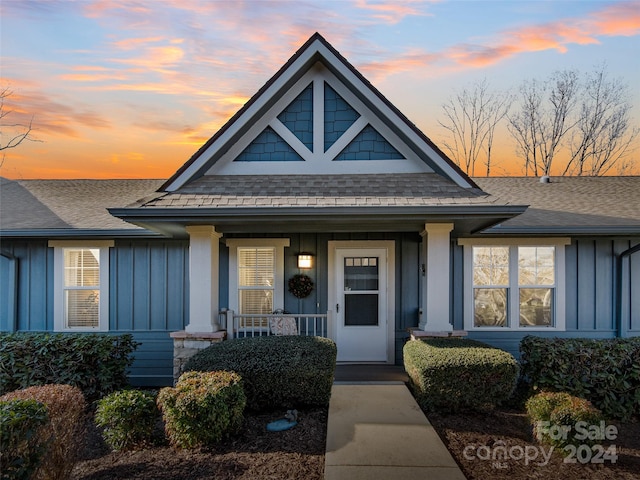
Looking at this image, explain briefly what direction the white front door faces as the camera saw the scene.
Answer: facing the viewer

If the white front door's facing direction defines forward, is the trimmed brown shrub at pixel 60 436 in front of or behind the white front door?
in front

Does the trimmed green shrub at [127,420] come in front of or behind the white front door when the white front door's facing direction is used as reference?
in front

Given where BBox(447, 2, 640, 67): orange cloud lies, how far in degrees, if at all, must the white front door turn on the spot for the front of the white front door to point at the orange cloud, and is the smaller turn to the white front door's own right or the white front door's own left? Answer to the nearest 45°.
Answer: approximately 135° to the white front door's own left
